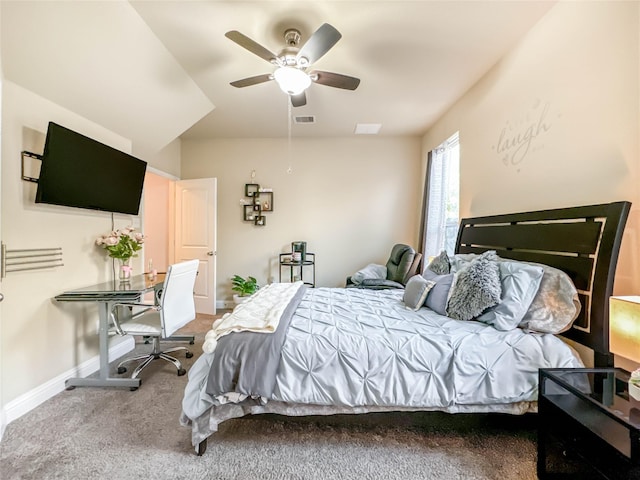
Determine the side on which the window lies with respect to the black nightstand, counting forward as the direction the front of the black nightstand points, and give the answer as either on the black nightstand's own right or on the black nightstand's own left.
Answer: on the black nightstand's own right

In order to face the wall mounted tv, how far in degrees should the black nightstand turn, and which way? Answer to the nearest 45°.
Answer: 0° — it already faces it

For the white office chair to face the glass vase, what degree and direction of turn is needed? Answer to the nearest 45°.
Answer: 0° — it already faces it

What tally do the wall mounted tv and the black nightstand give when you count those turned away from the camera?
0

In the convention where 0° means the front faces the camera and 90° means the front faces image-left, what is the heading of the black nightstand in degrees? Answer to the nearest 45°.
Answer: approximately 45°

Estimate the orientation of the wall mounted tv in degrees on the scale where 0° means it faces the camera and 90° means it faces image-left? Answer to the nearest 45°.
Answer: approximately 315°

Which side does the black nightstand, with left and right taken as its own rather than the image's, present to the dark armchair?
right

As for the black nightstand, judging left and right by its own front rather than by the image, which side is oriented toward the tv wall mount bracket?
front

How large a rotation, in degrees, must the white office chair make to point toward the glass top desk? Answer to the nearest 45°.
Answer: approximately 45° to its left

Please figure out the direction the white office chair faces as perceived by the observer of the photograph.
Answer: facing away from the viewer and to the left of the viewer

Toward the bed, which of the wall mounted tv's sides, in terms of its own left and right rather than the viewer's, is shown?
front

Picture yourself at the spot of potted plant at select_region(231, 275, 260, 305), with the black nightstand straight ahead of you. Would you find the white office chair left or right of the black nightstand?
right

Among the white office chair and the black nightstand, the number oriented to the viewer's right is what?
0
